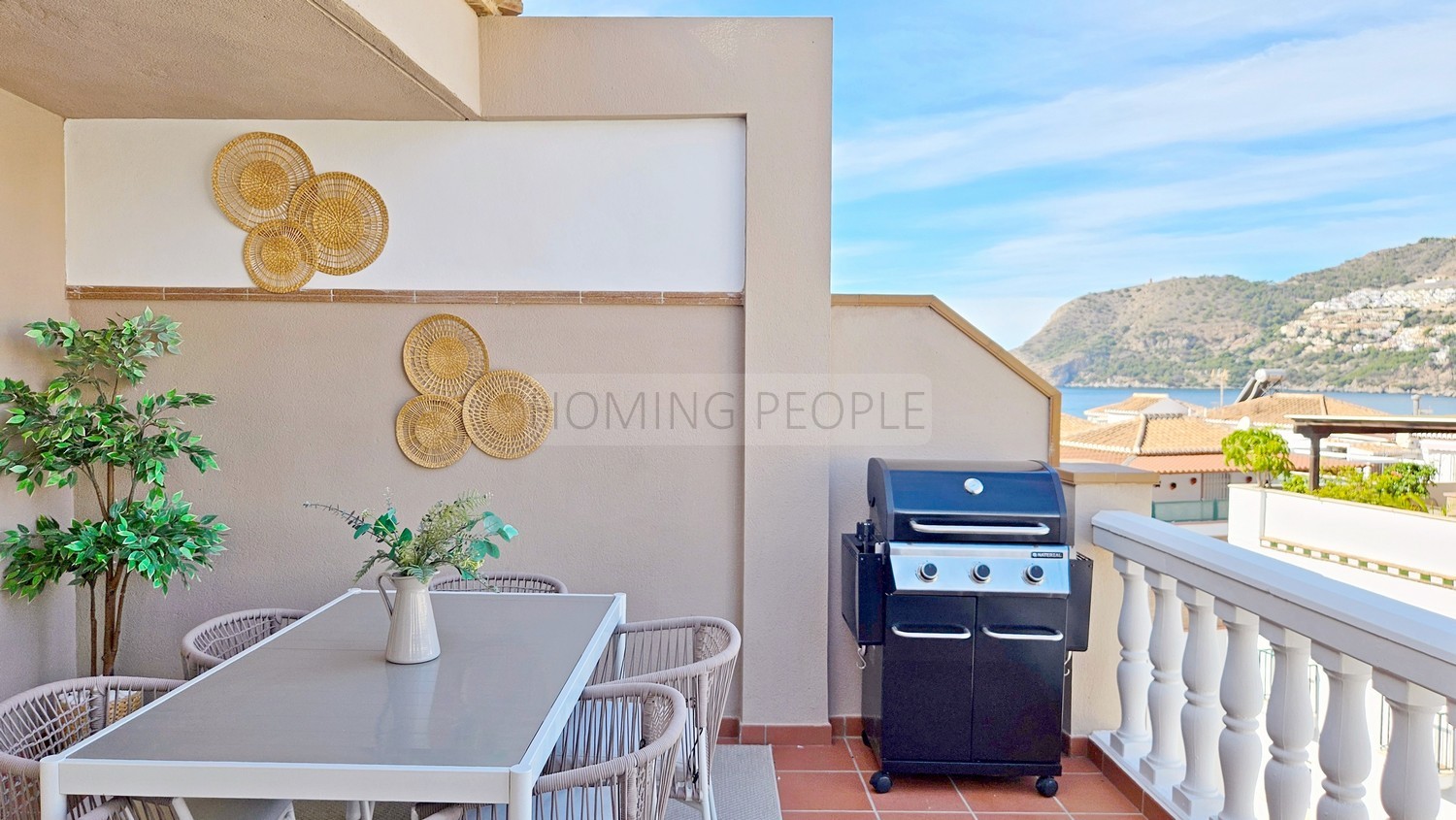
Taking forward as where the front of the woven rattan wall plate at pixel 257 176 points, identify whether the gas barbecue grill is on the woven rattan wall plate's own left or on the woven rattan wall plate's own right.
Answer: on the woven rattan wall plate's own left

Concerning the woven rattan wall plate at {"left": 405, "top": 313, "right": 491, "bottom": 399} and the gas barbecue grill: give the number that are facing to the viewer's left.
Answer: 0

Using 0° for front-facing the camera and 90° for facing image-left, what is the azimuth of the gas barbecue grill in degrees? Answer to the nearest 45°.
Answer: approximately 0°

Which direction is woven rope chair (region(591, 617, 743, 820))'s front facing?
to the viewer's left

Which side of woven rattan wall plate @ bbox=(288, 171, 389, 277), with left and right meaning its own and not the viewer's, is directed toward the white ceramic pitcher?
front

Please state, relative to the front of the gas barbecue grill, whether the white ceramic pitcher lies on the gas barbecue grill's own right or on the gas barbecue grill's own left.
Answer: on the gas barbecue grill's own right

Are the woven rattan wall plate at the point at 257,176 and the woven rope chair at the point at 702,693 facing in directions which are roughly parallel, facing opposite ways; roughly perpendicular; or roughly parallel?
roughly perpendicular

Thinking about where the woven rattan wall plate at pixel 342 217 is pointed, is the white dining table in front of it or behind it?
in front

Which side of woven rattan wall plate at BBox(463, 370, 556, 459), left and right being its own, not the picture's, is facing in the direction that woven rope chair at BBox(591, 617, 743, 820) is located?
front
